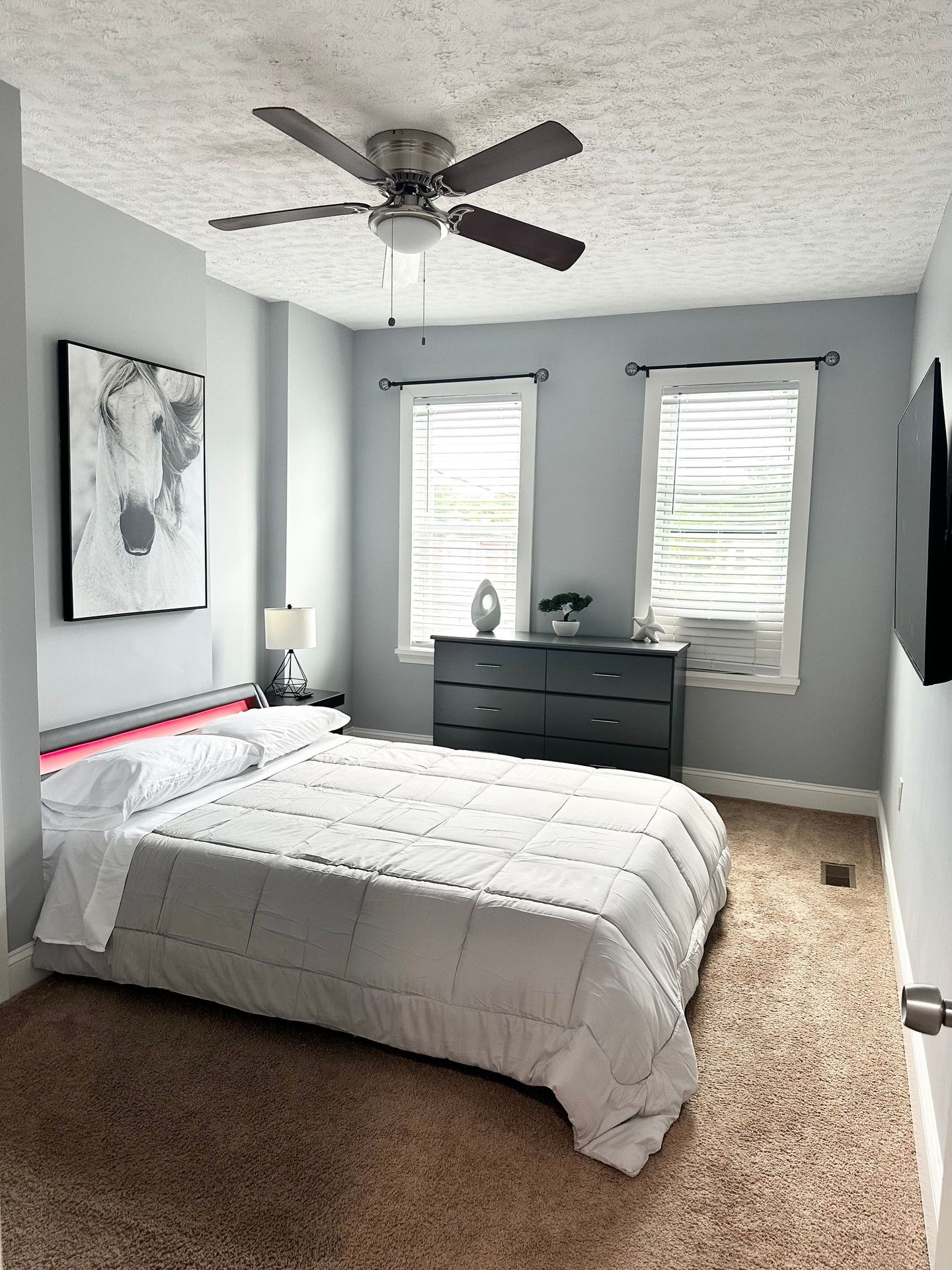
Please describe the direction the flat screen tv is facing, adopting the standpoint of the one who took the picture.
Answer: facing to the left of the viewer

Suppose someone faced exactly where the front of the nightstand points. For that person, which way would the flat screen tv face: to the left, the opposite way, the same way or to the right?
the opposite way

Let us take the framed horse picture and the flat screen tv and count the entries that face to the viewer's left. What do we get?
1

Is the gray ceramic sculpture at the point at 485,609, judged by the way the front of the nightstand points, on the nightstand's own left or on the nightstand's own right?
on the nightstand's own left

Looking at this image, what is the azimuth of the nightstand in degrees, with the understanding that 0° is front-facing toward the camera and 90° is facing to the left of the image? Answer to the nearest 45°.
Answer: approximately 315°

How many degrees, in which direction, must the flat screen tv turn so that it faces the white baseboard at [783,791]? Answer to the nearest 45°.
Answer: approximately 90° to its right

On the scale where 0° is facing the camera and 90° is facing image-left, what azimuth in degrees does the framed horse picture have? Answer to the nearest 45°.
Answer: approximately 315°

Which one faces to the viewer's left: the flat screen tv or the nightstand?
the flat screen tv

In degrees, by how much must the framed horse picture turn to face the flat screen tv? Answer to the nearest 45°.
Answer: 0° — it already faces it

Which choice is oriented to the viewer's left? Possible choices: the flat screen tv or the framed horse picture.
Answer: the flat screen tv
